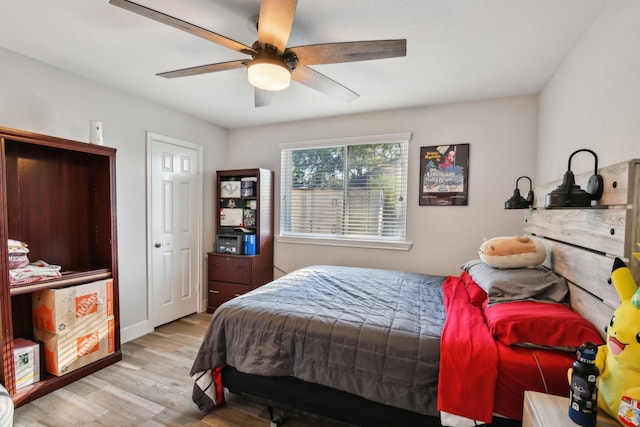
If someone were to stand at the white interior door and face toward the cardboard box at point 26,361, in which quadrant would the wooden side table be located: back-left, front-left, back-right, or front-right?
front-left

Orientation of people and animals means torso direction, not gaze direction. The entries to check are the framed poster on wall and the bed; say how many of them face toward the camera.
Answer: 1

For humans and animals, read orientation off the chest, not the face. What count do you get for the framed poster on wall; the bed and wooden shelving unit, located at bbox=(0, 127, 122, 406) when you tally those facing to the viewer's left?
1

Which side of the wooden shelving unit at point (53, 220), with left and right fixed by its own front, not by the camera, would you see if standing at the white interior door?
left

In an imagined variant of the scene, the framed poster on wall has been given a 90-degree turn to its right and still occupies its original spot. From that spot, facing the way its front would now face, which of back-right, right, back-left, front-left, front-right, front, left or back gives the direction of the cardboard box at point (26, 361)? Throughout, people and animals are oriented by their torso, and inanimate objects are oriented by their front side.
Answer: front-left

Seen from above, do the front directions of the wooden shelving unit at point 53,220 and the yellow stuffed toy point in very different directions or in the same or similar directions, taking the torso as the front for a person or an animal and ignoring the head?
very different directions

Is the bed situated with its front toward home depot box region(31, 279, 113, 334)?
yes

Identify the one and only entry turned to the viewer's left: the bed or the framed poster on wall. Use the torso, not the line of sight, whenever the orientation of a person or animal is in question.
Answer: the bed

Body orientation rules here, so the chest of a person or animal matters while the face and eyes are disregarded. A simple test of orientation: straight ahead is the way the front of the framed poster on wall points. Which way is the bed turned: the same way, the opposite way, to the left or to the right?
to the right

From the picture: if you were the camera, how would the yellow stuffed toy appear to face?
facing the viewer and to the left of the viewer

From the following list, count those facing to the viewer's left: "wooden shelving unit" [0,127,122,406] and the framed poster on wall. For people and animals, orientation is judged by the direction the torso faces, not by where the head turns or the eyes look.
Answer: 0

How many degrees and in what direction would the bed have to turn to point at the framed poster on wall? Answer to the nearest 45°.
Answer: approximately 90° to its right

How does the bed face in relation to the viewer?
to the viewer's left

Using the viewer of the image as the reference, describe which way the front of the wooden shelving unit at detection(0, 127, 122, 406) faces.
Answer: facing the viewer and to the right of the viewer

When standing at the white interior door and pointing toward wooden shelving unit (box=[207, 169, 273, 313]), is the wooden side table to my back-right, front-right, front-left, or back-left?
front-right

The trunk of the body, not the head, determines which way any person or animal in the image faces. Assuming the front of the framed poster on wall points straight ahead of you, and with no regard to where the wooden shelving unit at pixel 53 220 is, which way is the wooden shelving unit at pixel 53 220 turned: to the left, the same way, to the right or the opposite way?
to the left

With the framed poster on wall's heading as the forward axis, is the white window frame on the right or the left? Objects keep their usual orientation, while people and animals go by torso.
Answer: on its right

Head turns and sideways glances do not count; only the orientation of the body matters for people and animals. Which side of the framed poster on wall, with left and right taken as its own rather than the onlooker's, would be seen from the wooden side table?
front

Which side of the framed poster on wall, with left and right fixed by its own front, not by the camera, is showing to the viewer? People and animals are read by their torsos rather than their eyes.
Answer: front

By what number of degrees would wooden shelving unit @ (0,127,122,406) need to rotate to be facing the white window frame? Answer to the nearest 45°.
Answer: approximately 45° to its left
